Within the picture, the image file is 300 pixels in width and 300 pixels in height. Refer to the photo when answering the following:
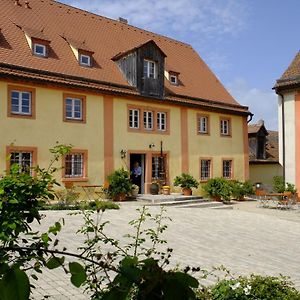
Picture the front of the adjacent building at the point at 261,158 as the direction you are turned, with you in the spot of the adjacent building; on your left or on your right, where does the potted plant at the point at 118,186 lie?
on your right

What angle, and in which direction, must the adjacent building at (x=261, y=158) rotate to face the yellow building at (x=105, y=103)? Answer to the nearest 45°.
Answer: approximately 90° to its right

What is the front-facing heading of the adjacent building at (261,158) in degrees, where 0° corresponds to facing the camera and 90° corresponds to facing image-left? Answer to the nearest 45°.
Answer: approximately 315°

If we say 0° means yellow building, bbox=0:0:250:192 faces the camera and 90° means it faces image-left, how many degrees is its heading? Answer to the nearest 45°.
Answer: approximately 315°

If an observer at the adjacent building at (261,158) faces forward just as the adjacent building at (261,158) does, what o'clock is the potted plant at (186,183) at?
The potted plant is roughly at 2 o'clock from the adjacent building.

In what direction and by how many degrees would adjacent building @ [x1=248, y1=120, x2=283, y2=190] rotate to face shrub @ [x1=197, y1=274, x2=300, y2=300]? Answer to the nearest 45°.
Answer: approximately 45° to its right
